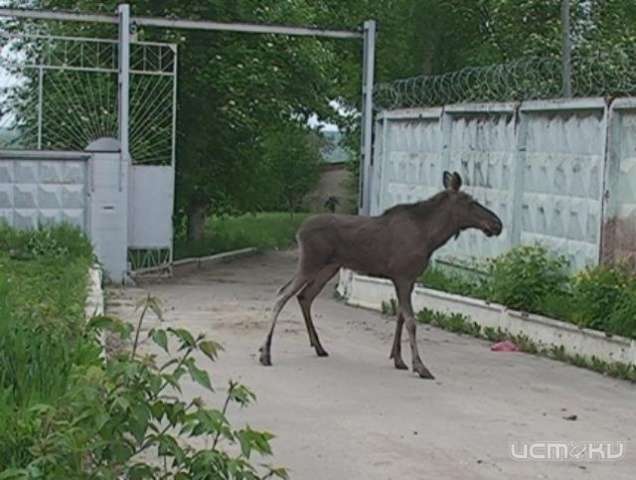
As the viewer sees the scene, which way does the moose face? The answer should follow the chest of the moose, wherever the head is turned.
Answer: to the viewer's right

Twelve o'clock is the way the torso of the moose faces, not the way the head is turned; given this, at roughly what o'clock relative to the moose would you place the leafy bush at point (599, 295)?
The leafy bush is roughly at 12 o'clock from the moose.

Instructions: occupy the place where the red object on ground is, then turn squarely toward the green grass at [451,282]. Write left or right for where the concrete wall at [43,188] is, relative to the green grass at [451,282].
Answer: left

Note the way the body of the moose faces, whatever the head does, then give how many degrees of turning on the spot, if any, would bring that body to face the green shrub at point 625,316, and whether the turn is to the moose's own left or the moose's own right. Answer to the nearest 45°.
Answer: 0° — it already faces it

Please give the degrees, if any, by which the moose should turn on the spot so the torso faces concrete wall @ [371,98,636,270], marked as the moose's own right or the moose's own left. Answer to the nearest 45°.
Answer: approximately 45° to the moose's own left

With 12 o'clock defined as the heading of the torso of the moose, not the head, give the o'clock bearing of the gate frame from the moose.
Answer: The gate frame is roughly at 8 o'clock from the moose.

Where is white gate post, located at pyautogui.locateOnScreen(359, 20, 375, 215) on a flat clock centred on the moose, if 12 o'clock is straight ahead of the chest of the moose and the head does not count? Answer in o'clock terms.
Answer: The white gate post is roughly at 9 o'clock from the moose.

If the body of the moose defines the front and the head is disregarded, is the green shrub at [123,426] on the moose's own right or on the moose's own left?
on the moose's own right

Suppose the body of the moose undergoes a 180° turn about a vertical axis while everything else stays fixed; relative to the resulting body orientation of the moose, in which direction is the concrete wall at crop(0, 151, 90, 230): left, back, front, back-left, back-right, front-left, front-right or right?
front-right

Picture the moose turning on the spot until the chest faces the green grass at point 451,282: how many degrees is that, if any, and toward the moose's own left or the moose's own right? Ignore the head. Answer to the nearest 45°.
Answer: approximately 90° to the moose's own left

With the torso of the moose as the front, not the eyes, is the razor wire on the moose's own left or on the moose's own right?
on the moose's own left

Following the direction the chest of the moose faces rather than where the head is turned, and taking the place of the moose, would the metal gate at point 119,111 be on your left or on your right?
on your left

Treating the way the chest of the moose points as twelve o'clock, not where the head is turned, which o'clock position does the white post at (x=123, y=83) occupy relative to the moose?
The white post is roughly at 8 o'clock from the moose.
